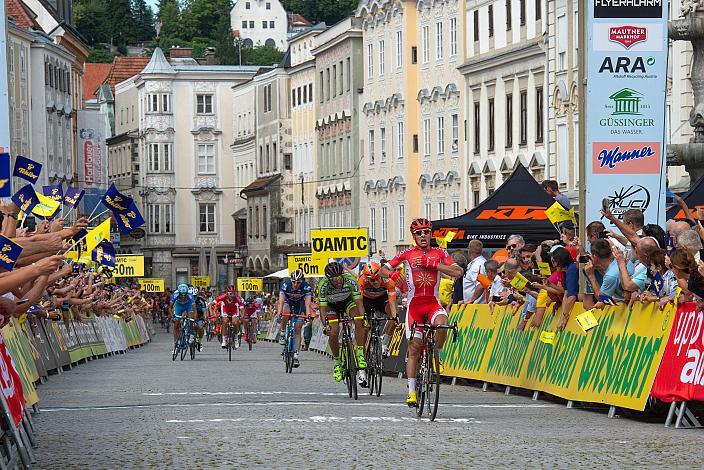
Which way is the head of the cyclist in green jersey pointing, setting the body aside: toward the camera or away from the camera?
toward the camera

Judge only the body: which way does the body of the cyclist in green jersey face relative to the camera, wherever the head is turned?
toward the camera

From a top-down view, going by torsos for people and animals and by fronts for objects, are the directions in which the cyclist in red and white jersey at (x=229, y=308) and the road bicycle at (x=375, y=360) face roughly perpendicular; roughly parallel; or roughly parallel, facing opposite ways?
roughly parallel

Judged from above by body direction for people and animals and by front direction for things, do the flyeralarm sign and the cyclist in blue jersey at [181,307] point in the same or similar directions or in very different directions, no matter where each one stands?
same or similar directions

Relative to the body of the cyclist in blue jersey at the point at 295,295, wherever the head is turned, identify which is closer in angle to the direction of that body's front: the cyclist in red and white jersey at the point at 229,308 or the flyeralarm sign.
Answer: the flyeralarm sign

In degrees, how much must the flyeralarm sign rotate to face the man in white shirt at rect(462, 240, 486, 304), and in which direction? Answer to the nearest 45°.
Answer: approximately 135° to its right

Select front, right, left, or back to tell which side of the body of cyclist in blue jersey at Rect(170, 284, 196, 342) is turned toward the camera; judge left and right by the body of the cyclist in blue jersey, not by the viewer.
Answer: front

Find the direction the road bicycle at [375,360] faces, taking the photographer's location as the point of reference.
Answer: facing the viewer

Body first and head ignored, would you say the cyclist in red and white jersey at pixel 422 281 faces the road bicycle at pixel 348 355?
no

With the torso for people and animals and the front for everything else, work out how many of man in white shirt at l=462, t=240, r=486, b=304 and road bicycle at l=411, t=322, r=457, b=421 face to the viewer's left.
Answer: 1

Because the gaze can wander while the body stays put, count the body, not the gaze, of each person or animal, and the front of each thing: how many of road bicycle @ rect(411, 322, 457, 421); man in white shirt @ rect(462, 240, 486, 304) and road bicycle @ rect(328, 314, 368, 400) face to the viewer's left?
1

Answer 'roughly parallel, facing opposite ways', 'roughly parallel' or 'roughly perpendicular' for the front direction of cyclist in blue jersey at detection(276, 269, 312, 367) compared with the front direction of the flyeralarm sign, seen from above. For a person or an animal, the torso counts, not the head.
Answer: roughly parallel

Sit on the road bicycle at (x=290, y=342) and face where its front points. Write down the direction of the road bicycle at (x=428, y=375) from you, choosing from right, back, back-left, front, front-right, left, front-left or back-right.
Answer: front

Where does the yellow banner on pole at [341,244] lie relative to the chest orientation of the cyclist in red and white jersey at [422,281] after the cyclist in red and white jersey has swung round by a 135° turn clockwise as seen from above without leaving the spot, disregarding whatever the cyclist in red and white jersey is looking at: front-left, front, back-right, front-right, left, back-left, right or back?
front-right

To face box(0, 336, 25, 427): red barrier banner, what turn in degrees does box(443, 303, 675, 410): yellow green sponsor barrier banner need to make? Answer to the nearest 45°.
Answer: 0° — it already faces it

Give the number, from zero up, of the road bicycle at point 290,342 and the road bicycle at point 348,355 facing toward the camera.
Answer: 2

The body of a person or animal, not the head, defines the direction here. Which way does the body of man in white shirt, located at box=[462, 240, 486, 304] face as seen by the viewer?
to the viewer's left
